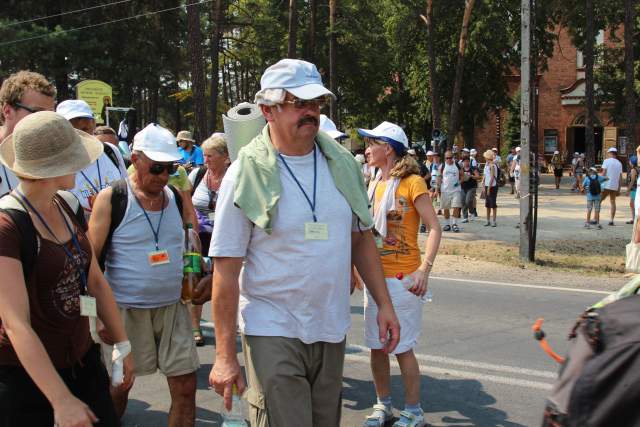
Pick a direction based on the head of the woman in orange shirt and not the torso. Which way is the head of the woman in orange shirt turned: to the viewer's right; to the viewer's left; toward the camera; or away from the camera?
to the viewer's left

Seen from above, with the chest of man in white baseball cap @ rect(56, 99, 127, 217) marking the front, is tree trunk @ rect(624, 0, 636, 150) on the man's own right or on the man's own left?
on the man's own left

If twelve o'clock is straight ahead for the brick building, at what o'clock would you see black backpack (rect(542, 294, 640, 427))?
The black backpack is roughly at 12 o'clock from the brick building.

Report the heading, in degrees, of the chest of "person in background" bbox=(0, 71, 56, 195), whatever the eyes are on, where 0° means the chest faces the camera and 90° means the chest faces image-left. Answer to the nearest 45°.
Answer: approximately 315°

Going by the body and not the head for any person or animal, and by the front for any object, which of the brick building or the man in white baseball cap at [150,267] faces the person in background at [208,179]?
the brick building

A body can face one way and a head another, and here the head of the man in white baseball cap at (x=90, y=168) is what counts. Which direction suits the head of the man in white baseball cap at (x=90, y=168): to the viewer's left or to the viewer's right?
to the viewer's right

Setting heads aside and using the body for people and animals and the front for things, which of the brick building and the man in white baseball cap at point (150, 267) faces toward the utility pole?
the brick building

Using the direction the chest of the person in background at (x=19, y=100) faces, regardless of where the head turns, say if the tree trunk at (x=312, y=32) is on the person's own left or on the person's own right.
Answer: on the person's own left

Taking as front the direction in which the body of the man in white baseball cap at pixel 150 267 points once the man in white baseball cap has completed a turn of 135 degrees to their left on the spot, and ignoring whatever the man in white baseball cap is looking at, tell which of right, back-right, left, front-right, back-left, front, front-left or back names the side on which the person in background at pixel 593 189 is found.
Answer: front-right
